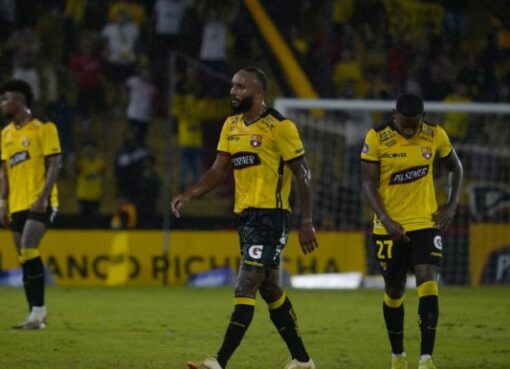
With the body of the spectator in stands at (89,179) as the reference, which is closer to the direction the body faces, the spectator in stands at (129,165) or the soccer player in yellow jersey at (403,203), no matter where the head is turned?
the soccer player in yellow jersey

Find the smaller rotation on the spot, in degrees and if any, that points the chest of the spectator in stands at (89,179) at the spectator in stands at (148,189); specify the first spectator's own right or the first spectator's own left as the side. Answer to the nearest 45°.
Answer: approximately 90° to the first spectator's own left

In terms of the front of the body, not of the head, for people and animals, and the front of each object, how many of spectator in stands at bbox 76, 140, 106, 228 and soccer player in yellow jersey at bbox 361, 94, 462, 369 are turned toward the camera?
2

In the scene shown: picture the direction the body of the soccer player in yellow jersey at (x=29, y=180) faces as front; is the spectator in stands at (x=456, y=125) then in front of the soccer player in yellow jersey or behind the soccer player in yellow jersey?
behind

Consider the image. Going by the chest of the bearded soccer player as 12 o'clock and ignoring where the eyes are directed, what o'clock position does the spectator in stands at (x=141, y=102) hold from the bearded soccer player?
The spectator in stands is roughly at 4 o'clock from the bearded soccer player.

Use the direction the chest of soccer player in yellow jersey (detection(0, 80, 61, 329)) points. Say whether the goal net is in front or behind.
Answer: behind

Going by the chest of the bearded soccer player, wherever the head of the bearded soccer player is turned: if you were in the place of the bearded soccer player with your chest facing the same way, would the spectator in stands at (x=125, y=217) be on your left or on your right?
on your right
